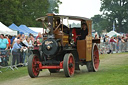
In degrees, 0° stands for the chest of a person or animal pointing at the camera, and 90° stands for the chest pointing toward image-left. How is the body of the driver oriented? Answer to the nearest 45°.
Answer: approximately 45°

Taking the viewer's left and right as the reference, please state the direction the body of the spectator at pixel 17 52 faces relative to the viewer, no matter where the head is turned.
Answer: facing the viewer and to the right of the viewer

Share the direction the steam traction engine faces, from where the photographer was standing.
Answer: facing the viewer and to the left of the viewer

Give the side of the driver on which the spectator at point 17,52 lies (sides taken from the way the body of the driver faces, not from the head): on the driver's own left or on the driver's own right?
on the driver's own right

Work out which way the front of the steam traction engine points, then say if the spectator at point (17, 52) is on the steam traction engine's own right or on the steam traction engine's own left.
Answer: on the steam traction engine's own right
